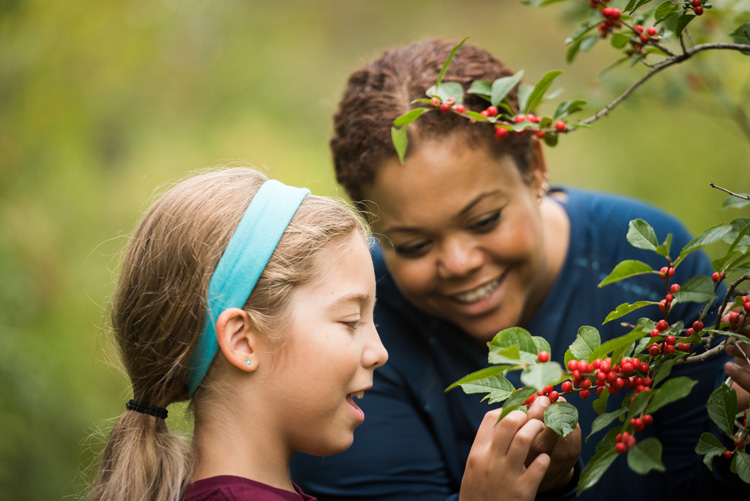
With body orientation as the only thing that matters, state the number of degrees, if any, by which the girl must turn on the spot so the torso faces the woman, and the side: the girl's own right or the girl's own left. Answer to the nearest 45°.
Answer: approximately 45° to the girl's own left

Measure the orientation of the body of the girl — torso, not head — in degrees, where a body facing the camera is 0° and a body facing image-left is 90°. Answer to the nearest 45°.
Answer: approximately 270°

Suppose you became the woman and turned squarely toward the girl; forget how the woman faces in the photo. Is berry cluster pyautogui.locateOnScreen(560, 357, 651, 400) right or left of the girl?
left

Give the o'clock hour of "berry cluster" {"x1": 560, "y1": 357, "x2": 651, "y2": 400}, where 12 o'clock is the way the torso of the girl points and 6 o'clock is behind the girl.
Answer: The berry cluster is roughly at 1 o'clock from the girl.

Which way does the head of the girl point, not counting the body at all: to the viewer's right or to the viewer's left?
to the viewer's right
